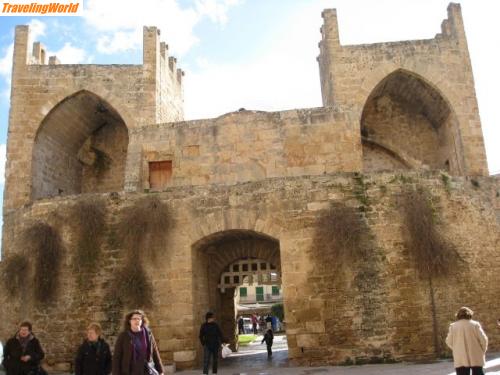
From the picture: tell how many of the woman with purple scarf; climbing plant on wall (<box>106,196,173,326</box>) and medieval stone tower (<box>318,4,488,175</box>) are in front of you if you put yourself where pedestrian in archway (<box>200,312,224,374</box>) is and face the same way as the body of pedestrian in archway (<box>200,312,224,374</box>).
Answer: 1

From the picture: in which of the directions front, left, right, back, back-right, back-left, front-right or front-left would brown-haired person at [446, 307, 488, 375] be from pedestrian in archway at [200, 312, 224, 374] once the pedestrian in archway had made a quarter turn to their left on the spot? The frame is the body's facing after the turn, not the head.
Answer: front-right

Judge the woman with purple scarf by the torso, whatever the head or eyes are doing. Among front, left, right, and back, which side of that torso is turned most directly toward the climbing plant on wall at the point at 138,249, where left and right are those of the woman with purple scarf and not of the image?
back

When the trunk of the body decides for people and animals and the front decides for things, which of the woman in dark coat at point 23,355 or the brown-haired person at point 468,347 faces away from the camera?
the brown-haired person

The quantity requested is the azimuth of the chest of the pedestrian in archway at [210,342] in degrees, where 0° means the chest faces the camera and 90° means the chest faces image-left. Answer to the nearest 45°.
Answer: approximately 180°

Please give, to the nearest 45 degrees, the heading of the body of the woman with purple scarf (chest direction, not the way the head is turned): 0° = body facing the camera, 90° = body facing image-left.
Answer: approximately 0°

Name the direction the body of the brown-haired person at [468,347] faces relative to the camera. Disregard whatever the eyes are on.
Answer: away from the camera
